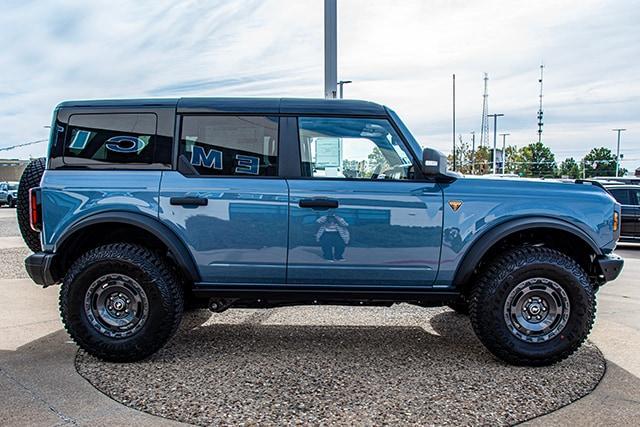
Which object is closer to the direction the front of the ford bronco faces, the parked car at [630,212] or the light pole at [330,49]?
the parked car

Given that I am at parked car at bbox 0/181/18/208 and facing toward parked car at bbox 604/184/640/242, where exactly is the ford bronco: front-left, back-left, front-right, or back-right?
front-right

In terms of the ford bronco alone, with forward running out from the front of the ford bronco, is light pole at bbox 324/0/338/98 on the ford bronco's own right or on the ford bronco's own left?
on the ford bronco's own left

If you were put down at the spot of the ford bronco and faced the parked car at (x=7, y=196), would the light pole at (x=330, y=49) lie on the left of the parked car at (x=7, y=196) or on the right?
right

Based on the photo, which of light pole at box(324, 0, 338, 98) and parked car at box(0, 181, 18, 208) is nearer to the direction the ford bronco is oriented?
the light pole

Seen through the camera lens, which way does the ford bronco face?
facing to the right of the viewer

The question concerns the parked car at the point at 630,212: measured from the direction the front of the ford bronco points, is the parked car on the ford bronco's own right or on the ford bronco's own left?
on the ford bronco's own left

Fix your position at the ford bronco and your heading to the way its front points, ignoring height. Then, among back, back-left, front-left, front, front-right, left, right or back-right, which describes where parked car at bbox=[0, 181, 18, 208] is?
back-left
